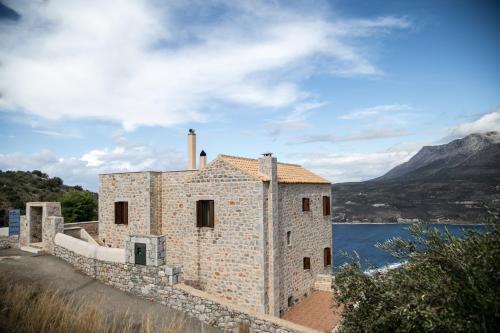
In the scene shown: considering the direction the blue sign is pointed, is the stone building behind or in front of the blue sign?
in front

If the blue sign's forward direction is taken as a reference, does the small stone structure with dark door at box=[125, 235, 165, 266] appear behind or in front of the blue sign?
in front

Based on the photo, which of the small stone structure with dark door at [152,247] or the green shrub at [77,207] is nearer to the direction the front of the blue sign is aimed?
the small stone structure with dark door

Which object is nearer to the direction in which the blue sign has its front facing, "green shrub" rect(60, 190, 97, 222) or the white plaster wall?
the white plaster wall

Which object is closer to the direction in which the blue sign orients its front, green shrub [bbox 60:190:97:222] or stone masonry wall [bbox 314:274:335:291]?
the stone masonry wall

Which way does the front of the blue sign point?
toward the camera

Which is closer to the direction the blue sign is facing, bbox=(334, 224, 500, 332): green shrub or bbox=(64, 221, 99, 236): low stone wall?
the green shrub
